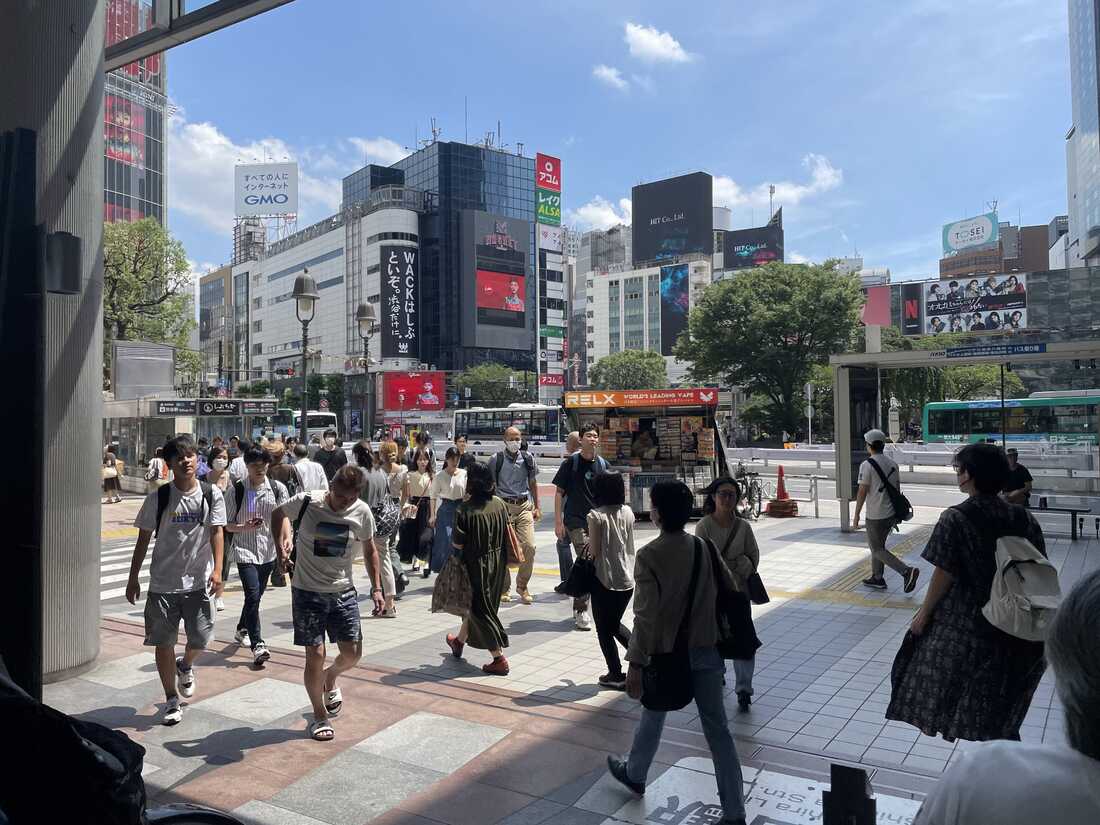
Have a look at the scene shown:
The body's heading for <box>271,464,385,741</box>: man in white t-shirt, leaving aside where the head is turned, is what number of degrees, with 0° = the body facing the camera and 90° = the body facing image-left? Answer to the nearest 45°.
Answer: approximately 0°

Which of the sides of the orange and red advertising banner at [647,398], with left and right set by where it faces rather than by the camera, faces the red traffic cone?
left

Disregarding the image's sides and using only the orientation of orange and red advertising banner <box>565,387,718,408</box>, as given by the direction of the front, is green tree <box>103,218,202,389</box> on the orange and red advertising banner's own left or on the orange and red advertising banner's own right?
on the orange and red advertising banner's own right

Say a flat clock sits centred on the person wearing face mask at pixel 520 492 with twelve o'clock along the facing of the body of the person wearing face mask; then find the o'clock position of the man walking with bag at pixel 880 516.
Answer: The man walking with bag is roughly at 9 o'clock from the person wearing face mask.

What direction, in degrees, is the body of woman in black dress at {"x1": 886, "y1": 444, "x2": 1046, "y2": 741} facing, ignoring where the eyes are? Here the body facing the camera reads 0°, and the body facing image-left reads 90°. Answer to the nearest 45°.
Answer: approximately 135°

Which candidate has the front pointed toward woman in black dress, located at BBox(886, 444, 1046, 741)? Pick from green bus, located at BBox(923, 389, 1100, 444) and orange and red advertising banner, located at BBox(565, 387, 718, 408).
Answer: the orange and red advertising banner

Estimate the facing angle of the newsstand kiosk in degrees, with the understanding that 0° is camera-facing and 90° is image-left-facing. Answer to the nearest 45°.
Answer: approximately 0°

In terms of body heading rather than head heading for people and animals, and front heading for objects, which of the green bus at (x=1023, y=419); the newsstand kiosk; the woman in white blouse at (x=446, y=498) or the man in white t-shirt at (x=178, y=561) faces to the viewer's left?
the green bus

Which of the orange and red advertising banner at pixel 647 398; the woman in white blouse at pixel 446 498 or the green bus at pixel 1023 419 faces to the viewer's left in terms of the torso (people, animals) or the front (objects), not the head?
the green bus

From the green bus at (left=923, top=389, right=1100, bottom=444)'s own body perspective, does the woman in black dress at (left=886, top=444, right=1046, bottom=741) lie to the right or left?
on its left

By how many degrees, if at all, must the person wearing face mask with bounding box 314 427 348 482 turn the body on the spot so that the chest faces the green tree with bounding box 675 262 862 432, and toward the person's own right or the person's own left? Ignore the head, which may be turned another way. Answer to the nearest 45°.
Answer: approximately 135° to the person's own left

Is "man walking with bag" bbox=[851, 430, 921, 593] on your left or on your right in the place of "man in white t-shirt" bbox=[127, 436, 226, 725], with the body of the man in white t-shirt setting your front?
on your left

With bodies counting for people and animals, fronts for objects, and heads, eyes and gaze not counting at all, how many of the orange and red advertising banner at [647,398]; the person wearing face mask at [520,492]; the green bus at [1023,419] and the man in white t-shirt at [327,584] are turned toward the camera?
3
